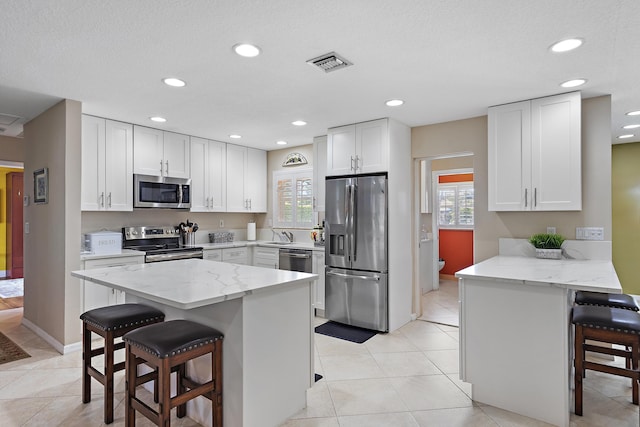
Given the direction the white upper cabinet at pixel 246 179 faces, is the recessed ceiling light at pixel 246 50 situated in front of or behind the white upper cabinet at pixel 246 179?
in front

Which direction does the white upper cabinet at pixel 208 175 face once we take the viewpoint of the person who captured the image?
facing the viewer and to the right of the viewer

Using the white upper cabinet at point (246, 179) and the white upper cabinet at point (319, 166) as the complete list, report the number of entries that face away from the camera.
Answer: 0

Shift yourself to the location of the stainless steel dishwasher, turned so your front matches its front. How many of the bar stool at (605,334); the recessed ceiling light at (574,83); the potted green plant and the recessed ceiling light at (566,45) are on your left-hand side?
4

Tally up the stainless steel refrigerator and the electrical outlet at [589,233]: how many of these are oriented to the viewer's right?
0

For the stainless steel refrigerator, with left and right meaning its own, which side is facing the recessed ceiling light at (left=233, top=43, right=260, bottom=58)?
front

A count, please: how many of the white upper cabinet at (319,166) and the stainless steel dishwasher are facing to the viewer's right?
0

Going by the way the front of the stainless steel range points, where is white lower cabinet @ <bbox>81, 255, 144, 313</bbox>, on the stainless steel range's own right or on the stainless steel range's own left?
on the stainless steel range's own right

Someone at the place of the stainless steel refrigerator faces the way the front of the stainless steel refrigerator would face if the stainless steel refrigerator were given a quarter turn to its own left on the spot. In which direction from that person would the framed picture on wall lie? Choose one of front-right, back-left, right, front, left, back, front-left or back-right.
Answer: back-right

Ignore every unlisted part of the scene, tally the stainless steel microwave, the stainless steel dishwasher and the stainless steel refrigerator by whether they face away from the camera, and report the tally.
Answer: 0

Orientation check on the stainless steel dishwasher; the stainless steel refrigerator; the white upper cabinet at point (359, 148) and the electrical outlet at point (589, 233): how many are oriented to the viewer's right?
0

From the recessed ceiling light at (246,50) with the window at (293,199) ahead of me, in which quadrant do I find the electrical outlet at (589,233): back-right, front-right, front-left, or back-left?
front-right

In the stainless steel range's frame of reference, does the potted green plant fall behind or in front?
in front

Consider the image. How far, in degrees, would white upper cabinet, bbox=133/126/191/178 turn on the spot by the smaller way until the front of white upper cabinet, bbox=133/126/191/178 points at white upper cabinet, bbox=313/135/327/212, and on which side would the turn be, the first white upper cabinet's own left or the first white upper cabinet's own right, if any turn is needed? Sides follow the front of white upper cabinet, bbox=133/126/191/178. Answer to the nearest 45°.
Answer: approximately 45° to the first white upper cabinet's own left
